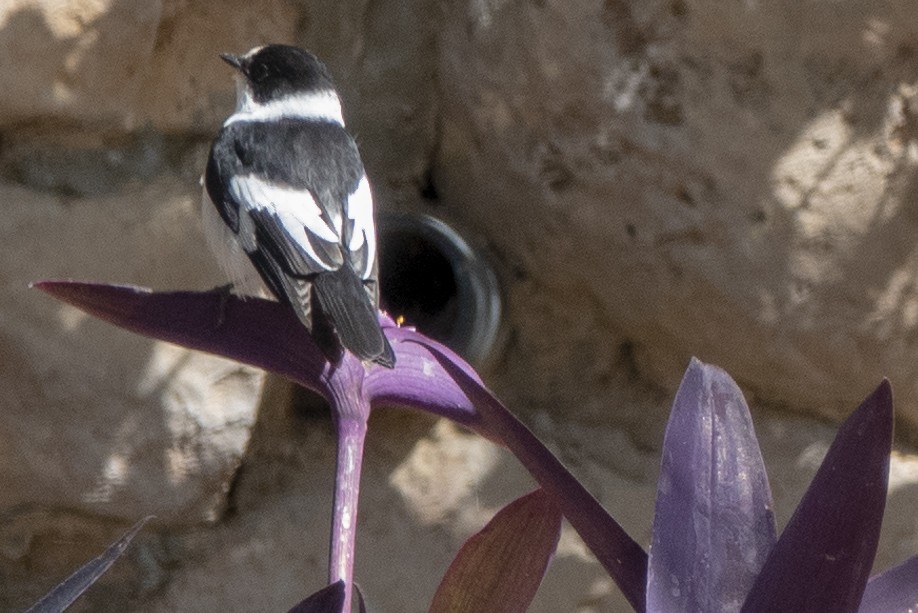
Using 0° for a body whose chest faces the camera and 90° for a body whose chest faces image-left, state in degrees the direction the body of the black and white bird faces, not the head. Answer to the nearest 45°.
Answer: approximately 135°

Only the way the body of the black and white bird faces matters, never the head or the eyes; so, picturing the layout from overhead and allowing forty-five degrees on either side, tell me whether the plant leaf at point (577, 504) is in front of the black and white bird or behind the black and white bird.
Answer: behind

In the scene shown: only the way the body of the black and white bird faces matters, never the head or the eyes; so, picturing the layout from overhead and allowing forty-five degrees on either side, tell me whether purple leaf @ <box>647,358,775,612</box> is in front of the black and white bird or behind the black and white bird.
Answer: behind
